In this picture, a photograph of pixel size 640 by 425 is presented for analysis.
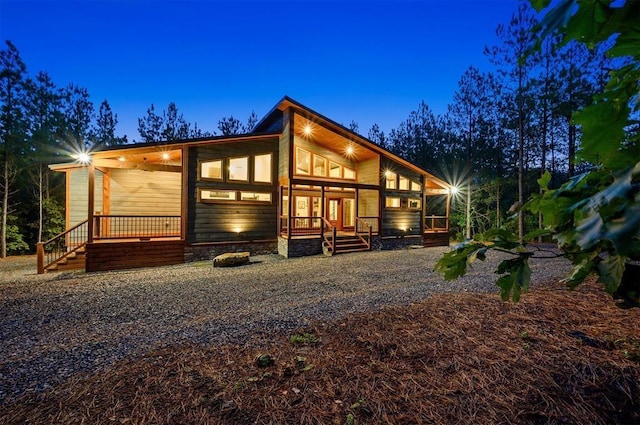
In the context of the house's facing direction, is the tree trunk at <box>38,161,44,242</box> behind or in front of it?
behind

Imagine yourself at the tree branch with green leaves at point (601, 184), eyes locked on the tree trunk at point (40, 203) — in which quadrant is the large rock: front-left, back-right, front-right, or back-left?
front-right

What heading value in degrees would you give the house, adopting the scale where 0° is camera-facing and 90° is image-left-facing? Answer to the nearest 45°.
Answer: approximately 315°

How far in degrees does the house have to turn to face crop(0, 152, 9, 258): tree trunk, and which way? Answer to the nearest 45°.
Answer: approximately 135° to its right

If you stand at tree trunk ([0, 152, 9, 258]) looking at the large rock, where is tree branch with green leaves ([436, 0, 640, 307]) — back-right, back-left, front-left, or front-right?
front-right
